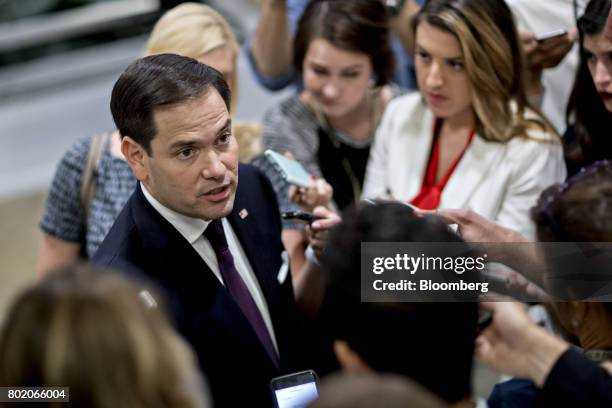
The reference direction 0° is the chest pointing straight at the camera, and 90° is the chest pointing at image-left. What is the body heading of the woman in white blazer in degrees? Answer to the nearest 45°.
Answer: approximately 45°

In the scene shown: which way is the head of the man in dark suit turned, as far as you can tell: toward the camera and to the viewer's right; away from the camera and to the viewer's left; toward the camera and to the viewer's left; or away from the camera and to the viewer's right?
toward the camera and to the viewer's right

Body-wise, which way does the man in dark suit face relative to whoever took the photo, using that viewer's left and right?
facing the viewer and to the right of the viewer

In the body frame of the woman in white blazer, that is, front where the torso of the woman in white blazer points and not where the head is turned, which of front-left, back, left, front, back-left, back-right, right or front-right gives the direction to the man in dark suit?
front

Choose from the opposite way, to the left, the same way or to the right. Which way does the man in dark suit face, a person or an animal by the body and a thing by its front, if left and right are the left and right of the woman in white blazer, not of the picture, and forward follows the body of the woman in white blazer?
to the left

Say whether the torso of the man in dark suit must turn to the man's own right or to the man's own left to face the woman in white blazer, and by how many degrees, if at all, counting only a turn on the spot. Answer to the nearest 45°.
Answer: approximately 90° to the man's own left

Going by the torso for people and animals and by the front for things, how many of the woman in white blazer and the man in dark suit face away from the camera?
0

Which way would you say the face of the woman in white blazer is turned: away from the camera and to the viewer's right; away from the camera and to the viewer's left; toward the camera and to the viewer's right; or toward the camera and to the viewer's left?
toward the camera and to the viewer's left
